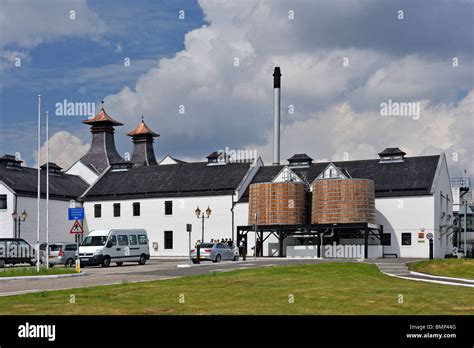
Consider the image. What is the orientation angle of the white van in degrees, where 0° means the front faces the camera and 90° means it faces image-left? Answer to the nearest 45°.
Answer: approximately 45°

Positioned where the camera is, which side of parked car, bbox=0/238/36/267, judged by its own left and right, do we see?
right

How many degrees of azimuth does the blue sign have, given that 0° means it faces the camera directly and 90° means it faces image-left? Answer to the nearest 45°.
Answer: approximately 0°

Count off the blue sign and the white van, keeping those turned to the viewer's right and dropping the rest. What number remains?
0

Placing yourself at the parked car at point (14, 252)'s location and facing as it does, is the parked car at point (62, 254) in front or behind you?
in front

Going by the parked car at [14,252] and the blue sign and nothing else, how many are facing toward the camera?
1
